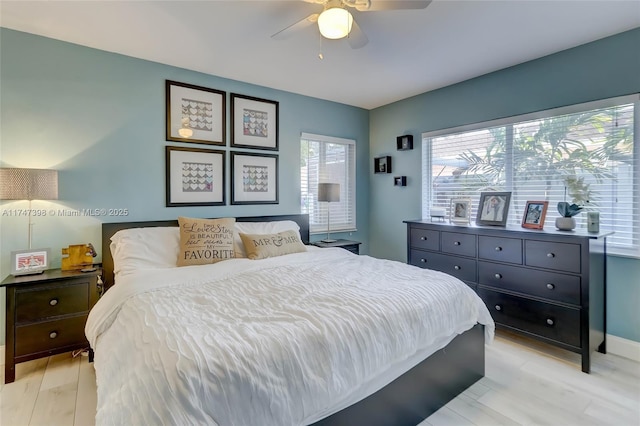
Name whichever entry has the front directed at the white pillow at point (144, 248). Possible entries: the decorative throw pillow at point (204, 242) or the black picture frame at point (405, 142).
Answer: the black picture frame

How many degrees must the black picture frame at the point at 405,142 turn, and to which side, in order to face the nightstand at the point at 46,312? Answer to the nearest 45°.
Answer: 0° — it already faces it

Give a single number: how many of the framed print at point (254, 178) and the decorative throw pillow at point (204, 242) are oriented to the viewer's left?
0

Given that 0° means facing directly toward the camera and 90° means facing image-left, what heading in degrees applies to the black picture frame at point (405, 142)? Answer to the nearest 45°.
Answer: approximately 45°

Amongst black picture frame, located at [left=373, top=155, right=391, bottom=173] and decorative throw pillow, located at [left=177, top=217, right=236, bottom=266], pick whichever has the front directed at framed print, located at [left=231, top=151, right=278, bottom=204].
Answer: the black picture frame

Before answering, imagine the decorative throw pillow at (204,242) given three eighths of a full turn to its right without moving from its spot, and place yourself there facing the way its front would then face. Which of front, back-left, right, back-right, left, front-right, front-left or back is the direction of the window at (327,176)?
right

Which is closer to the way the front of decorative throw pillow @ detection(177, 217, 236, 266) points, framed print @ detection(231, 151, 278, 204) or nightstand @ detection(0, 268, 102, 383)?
the nightstand

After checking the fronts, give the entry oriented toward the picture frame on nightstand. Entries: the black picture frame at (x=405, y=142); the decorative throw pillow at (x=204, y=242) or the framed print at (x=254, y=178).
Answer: the black picture frame

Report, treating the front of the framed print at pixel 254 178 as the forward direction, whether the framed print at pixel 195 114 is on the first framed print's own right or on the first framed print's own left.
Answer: on the first framed print's own right
